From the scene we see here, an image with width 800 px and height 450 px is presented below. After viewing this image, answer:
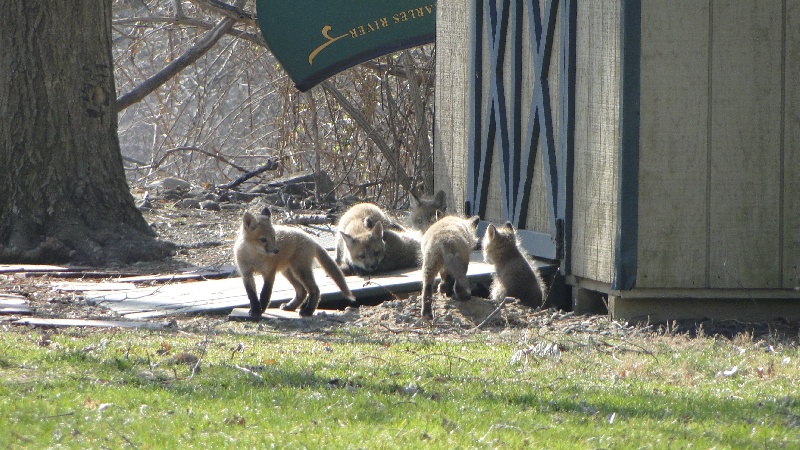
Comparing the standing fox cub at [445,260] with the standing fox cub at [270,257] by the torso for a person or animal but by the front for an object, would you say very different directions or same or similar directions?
very different directions

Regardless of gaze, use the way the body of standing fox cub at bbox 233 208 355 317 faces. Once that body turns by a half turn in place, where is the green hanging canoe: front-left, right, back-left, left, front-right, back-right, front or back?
front-left

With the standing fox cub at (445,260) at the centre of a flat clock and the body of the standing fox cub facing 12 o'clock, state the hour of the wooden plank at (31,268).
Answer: The wooden plank is roughly at 8 o'clock from the standing fox cub.

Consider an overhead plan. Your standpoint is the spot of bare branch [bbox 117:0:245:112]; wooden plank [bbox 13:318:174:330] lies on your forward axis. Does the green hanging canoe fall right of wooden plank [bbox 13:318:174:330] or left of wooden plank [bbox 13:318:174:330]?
left

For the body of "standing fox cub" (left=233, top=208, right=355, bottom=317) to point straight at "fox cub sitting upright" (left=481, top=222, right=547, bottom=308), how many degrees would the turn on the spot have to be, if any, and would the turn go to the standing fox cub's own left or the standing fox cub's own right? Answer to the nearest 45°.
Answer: approximately 135° to the standing fox cub's own left

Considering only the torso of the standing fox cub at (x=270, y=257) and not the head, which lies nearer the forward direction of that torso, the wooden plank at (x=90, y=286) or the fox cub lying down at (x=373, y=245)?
the wooden plank

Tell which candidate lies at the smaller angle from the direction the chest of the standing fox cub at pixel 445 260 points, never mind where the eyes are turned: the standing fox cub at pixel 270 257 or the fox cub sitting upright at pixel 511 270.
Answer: the fox cub sitting upright

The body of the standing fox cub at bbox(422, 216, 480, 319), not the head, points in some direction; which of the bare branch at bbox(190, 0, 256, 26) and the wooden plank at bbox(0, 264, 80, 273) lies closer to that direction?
the bare branch

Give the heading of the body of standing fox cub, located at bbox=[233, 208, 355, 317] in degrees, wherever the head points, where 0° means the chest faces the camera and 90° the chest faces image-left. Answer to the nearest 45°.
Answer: approximately 45°

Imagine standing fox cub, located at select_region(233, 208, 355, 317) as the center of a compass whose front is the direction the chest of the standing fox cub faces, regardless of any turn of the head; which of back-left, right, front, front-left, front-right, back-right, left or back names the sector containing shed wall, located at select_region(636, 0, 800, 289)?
back-left

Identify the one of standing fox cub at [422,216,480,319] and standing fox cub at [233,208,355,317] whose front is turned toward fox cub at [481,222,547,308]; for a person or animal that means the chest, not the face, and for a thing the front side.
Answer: standing fox cub at [422,216,480,319]

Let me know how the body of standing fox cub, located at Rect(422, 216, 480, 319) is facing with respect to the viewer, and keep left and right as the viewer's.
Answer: facing away from the viewer and to the right of the viewer
